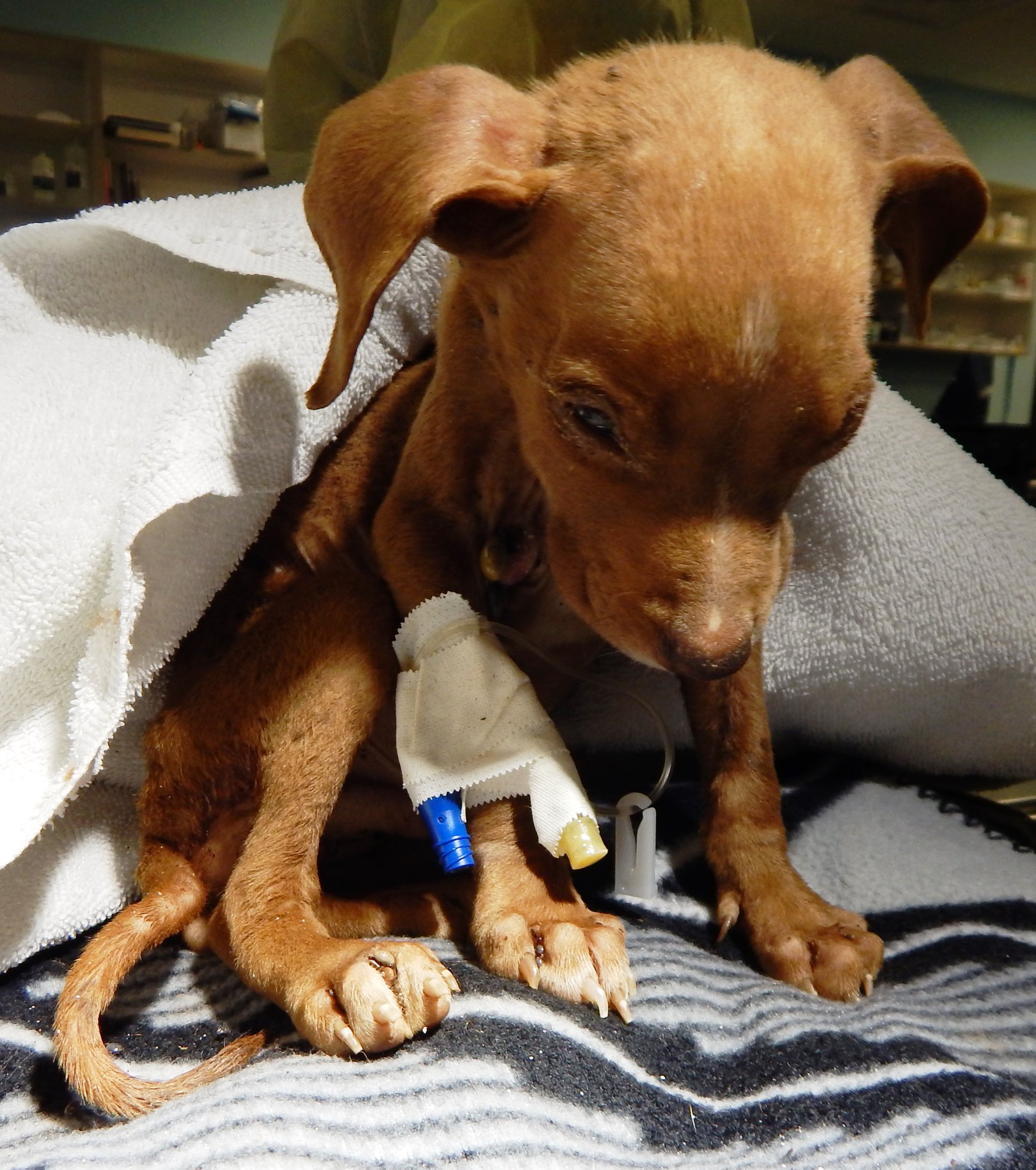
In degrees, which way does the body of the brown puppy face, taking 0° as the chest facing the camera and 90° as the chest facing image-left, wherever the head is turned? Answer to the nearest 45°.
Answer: approximately 315°
